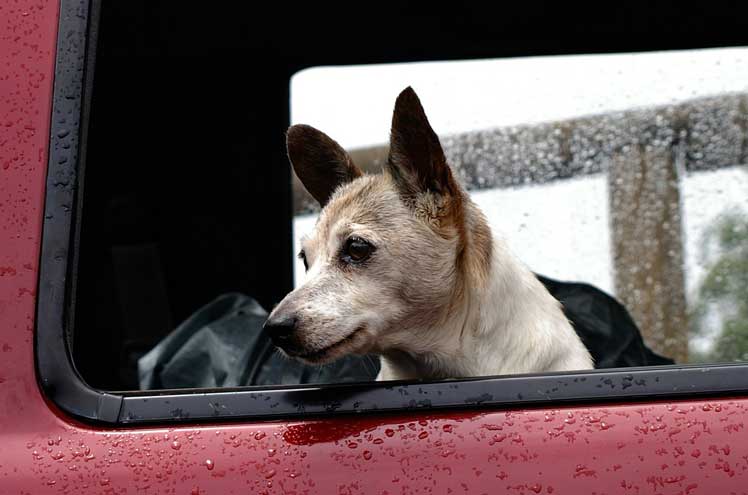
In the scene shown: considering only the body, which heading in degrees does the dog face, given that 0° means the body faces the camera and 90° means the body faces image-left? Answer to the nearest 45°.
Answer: approximately 45°

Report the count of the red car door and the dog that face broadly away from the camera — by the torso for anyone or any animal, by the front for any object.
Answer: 0

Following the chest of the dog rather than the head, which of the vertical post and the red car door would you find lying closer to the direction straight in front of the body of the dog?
the red car door

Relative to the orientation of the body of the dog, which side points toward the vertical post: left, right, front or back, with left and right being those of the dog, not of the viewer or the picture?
back

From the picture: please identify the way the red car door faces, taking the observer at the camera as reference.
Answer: facing the viewer
